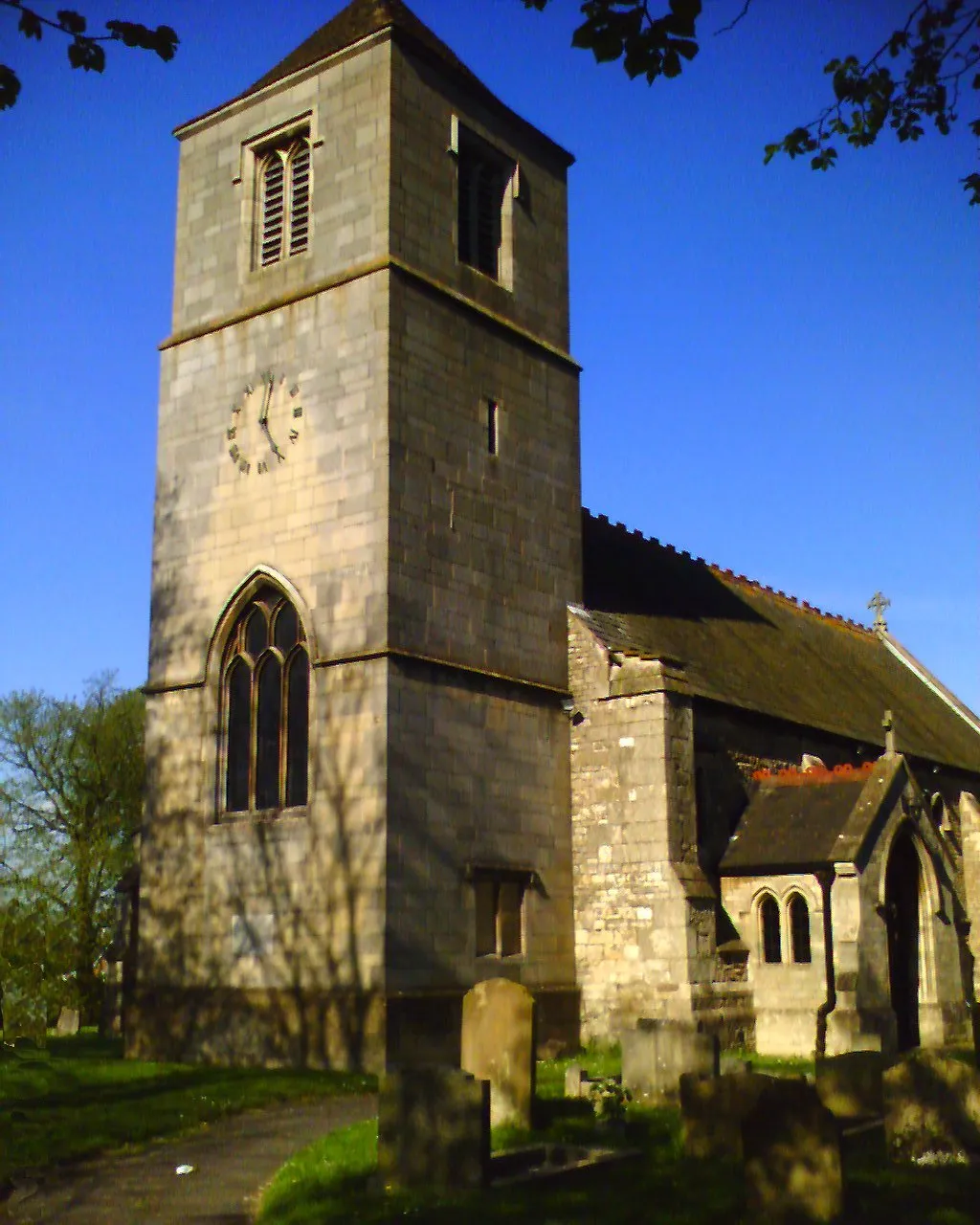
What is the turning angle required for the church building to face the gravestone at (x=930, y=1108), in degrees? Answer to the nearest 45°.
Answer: approximately 90° to its left

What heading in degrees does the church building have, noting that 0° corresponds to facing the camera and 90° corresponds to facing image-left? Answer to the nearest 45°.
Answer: approximately 315°

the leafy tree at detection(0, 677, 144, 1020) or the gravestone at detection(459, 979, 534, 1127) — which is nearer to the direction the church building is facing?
the gravestone

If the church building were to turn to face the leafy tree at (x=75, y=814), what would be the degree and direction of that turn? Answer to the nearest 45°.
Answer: approximately 90° to its right
